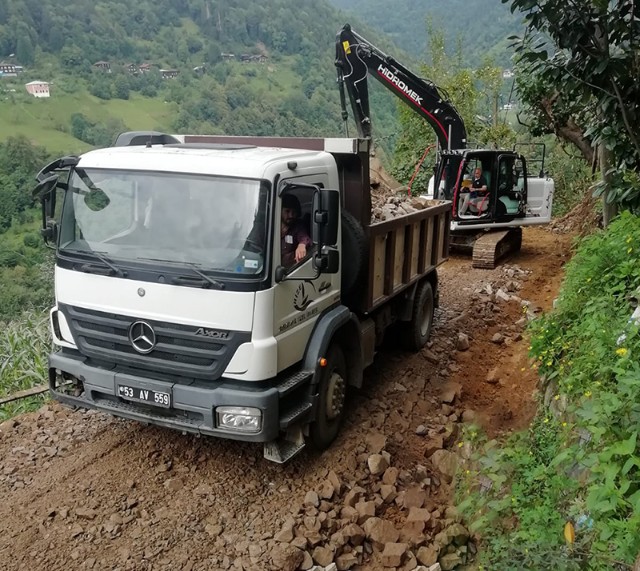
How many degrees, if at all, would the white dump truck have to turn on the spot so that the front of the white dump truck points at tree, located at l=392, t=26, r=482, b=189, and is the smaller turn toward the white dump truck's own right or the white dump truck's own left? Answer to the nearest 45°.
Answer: approximately 135° to the white dump truck's own right

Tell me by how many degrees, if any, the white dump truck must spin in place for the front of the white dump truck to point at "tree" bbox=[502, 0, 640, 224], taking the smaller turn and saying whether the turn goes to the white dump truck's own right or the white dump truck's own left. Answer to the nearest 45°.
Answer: approximately 135° to the white dump truck's own left

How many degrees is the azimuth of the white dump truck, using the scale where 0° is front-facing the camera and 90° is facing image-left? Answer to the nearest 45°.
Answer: approximately 45°

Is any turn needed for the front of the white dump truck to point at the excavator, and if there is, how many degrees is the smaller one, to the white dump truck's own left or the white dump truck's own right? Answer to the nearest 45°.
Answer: approximately 180°

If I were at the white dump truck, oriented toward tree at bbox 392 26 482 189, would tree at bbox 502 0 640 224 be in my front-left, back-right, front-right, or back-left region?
front-right
